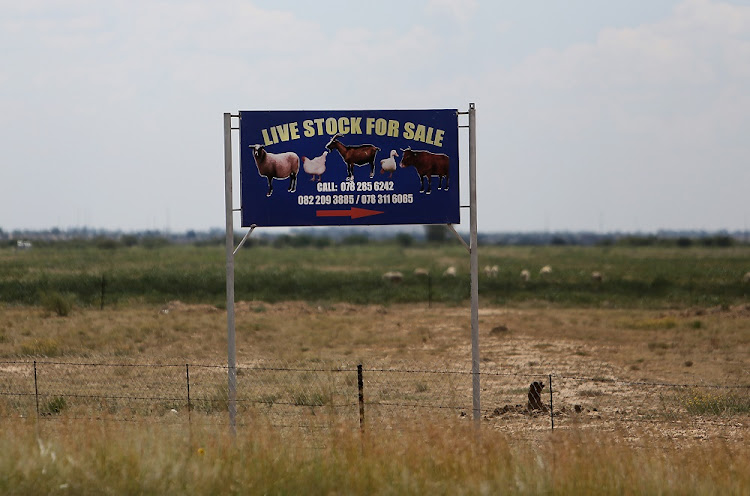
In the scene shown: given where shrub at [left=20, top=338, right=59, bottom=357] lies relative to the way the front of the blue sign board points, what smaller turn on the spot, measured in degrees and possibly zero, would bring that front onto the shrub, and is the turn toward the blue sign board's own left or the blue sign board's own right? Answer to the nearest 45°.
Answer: approximately 135° to the blue sign board's own right

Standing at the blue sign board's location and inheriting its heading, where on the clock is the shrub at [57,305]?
The shrub is roughly at 5 o'clock from the blue sign board.

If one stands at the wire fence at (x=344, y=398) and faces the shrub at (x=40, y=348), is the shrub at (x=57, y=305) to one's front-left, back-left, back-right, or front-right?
front-right

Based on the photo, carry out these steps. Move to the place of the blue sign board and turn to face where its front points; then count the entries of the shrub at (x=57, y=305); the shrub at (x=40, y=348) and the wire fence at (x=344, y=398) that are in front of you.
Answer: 0

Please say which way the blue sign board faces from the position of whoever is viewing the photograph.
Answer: facing the viewer

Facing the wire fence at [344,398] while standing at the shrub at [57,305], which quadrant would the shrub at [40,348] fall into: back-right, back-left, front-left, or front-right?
front-right
